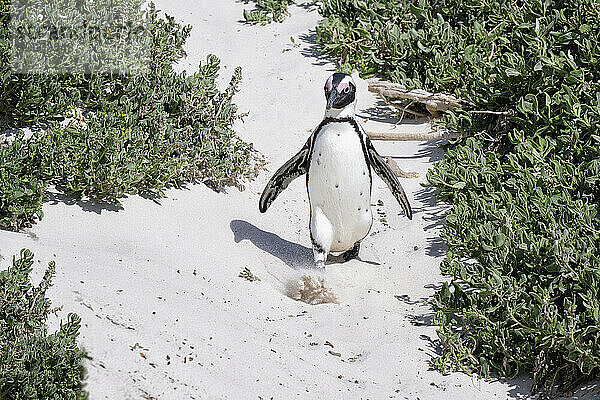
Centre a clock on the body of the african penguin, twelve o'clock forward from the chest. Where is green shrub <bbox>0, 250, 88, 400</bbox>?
The green shrub is roughly at 1 o'clock from the african penguin.

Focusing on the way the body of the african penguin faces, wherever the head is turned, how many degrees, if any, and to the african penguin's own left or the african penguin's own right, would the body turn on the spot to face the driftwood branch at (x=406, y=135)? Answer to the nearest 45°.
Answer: approximately 180°

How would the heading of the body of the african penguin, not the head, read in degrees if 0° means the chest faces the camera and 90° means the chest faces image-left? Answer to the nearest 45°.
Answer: approximately 0°

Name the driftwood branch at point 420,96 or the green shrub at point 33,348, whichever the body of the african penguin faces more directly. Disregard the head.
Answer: the green shrub

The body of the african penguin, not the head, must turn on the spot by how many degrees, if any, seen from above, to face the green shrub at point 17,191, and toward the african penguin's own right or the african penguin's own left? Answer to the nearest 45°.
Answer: approximately 90° to the african penguin's own right

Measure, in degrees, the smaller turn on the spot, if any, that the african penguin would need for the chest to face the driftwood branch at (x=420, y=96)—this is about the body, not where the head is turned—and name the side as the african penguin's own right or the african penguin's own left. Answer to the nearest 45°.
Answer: approximately 180°

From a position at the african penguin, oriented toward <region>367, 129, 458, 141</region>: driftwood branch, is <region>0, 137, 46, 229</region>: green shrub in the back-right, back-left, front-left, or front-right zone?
back-left
